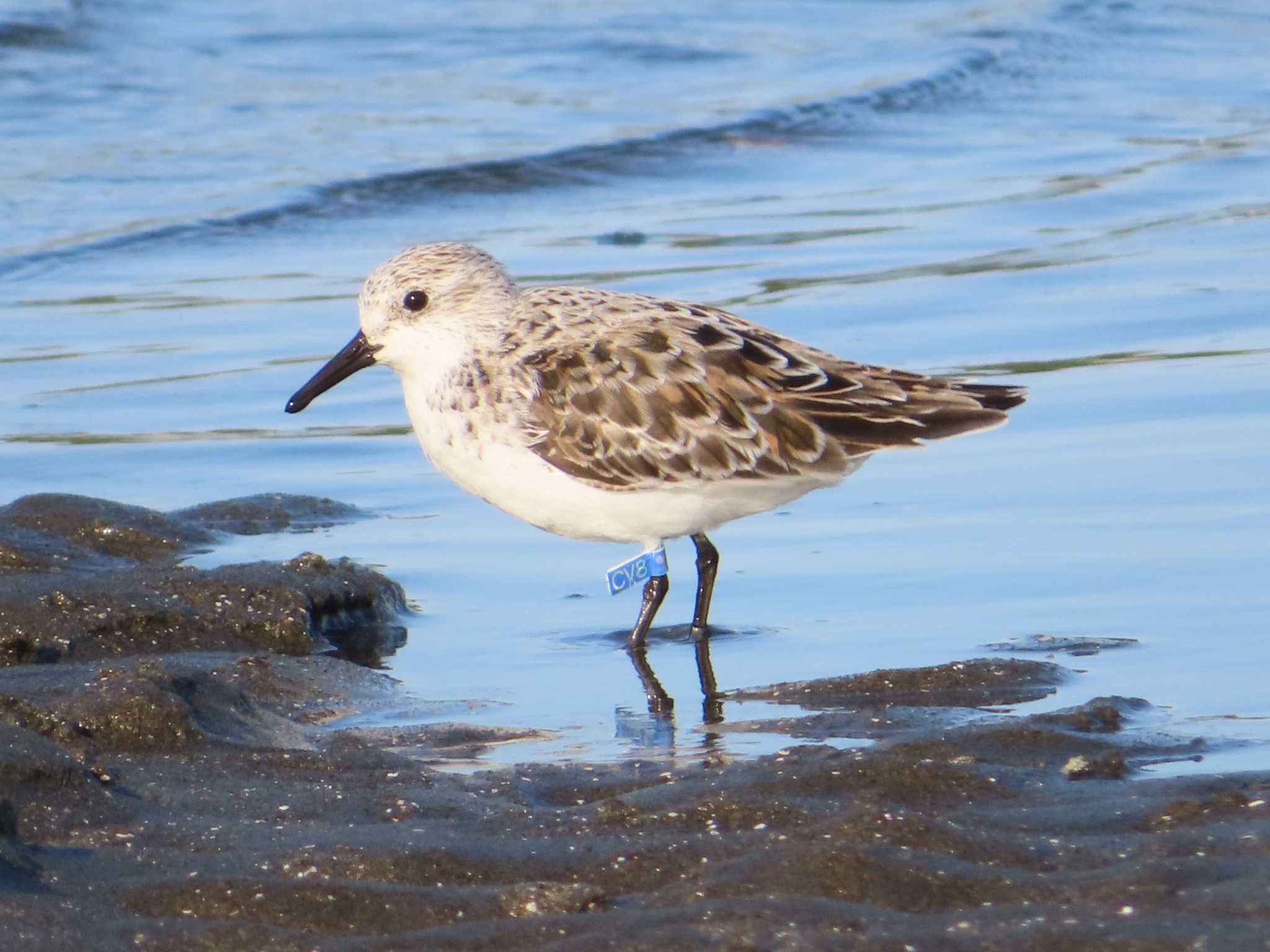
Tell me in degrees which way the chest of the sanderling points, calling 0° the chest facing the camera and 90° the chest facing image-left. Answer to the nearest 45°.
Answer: approximately 90°
